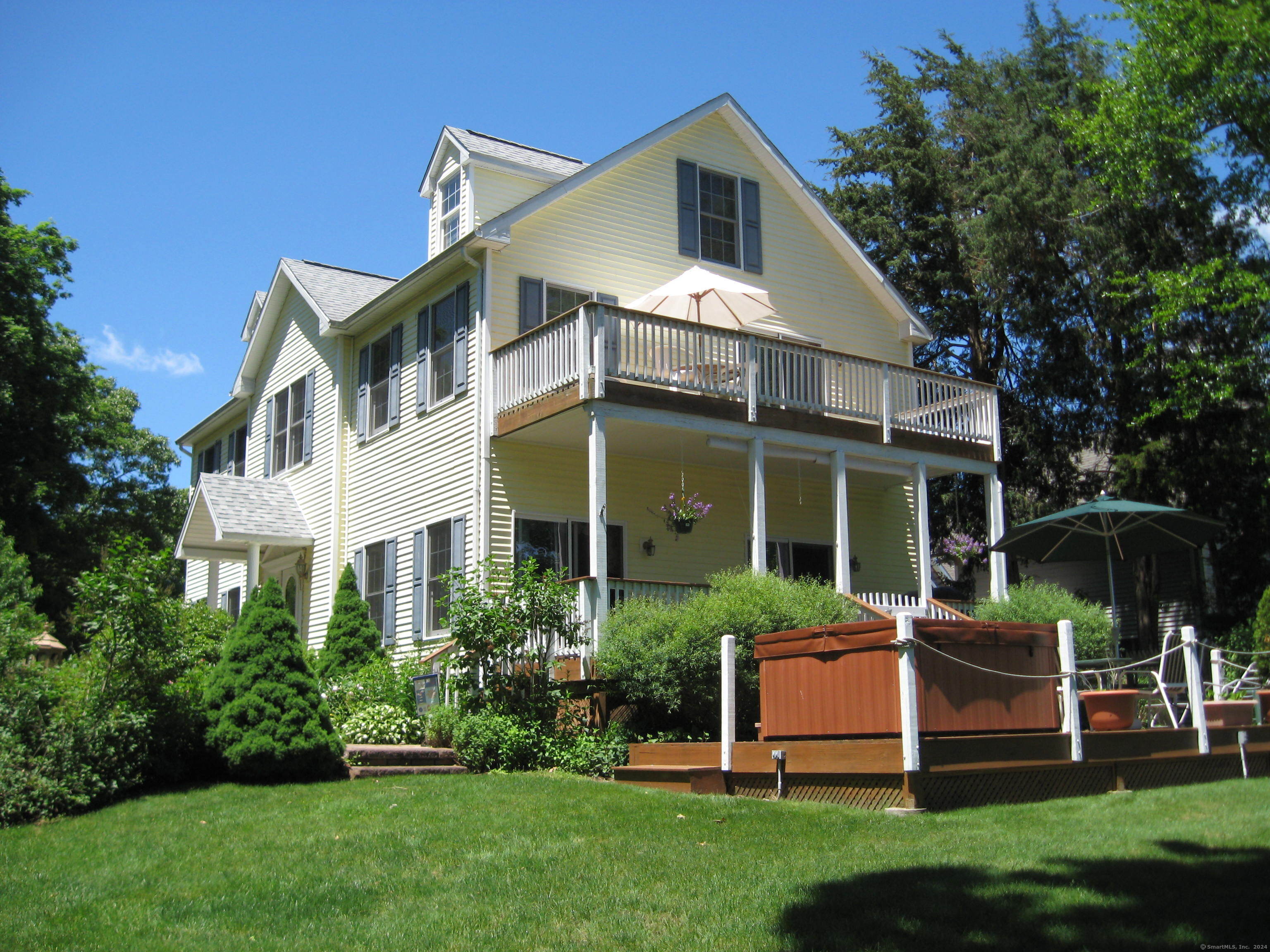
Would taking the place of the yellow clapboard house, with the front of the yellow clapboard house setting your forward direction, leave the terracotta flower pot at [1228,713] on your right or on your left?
on your left

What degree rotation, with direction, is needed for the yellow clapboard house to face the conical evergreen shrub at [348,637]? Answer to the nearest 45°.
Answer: approximately 45° to its right

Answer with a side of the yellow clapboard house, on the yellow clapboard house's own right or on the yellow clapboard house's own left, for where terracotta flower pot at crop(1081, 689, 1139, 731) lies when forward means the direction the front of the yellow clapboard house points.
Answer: on the yellow clapboard house's own left

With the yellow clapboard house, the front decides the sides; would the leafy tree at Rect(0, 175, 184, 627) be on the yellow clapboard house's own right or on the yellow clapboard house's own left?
on the yellow clapboard house's own right

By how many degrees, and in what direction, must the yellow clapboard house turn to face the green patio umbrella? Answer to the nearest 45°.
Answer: approximately 90° to its left

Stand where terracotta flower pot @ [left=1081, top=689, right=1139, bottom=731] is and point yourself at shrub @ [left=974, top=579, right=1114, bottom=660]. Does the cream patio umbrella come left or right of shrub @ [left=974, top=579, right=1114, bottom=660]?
left
